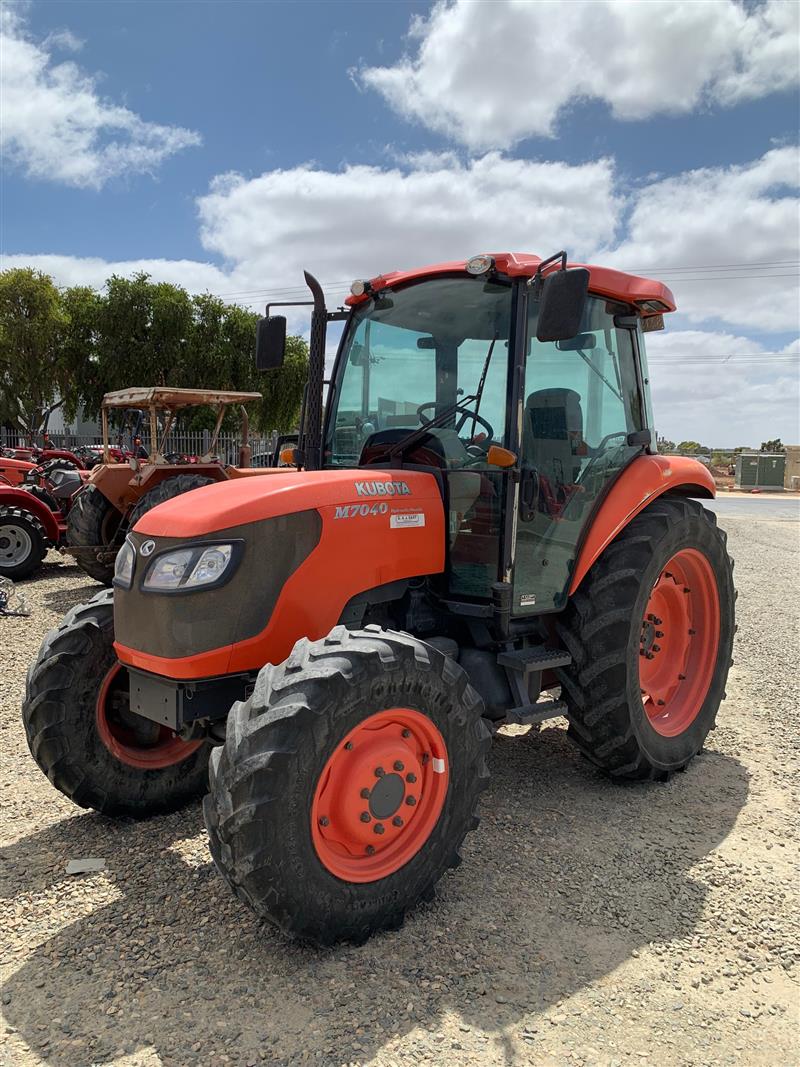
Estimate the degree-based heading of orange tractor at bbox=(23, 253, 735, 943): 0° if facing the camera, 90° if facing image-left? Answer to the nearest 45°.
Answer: approximately 45°

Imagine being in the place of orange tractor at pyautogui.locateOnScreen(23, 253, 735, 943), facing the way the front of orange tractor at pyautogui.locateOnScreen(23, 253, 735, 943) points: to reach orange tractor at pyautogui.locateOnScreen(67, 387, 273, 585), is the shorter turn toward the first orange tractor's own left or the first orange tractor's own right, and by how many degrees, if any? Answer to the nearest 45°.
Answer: approximately 90° to the first orange tractor's own right

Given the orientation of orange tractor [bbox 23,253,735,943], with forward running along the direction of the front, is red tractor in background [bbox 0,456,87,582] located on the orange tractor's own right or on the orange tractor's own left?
on the orange tractor's own right

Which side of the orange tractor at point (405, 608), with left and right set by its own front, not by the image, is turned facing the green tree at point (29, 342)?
right

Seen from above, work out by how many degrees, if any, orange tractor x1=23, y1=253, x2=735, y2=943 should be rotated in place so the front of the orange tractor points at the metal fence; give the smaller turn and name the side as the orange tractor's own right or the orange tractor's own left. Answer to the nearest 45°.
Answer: approximately 135° to the orange tractor's own right
